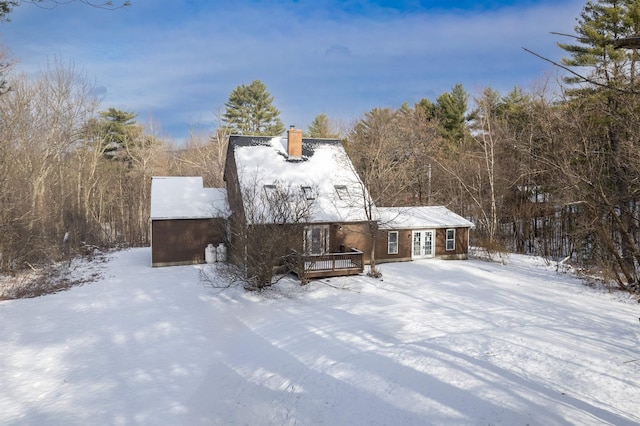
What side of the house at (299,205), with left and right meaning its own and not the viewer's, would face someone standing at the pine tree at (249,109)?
front

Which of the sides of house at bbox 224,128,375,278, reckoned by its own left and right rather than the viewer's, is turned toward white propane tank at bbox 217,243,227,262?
left

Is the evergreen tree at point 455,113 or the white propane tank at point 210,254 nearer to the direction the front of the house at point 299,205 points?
the white propane tank

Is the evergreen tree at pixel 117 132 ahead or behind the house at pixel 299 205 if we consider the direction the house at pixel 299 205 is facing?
behind

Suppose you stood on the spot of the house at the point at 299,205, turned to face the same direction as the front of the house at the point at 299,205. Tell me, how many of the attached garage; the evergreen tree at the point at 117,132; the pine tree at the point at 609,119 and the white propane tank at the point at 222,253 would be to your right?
1

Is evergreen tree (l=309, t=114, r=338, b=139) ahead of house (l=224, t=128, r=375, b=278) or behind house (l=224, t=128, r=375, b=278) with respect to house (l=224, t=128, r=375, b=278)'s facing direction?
behind
